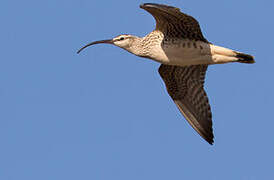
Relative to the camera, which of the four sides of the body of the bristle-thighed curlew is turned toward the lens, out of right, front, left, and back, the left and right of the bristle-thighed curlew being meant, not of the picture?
left
